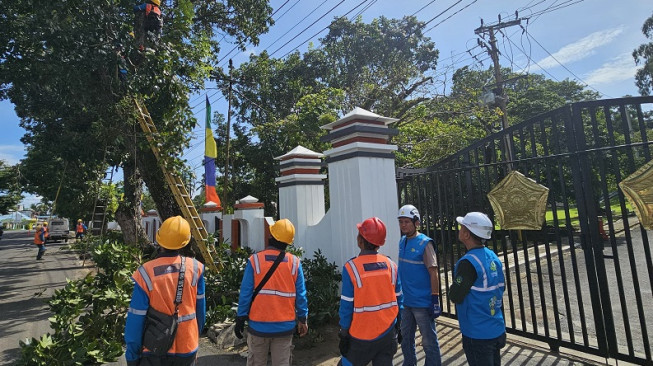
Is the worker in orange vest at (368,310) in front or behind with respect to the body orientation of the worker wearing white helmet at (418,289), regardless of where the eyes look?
in front

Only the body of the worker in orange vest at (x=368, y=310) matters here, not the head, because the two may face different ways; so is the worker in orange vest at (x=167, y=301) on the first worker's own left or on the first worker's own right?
on the first worker's own left

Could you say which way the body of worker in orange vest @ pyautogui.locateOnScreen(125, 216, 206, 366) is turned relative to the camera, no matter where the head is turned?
away from the camera

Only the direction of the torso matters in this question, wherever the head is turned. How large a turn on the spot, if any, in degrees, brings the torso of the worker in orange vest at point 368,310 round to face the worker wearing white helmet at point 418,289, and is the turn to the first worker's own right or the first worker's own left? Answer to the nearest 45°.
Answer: approximately 45° to the first worker's own right

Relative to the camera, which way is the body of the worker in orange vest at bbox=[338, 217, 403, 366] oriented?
away from the camera

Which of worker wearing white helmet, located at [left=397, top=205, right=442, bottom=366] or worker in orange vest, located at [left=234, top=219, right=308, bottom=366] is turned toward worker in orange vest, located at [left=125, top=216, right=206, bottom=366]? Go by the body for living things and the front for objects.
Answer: the worker wearing white helmet

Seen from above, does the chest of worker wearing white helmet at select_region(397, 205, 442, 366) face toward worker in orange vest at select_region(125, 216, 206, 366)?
yes

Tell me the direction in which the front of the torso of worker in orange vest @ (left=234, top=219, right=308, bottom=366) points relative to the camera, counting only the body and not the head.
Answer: away from the camera

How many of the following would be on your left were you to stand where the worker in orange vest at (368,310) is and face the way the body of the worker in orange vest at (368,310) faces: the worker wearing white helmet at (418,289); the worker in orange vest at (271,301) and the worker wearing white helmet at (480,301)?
1

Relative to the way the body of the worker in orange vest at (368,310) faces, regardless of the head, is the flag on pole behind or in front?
in front

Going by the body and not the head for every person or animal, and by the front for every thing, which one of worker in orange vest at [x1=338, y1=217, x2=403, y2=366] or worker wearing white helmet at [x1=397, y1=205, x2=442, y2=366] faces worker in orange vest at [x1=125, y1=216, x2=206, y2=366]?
the worker wearing white helmet

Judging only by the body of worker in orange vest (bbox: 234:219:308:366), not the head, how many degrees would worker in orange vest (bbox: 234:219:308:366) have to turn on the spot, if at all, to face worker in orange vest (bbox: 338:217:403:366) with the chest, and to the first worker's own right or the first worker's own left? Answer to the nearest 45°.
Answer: approximately 135° to the first worker's own right

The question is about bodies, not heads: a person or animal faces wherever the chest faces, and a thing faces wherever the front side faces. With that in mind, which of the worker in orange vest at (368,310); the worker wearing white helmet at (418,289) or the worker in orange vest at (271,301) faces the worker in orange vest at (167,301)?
the worker wearing white helmet

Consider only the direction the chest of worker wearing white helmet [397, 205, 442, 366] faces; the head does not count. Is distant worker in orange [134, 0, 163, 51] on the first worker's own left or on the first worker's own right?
on the first worker's own right

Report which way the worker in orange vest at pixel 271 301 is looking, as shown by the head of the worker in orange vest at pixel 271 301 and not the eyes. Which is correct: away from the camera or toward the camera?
away from the camera

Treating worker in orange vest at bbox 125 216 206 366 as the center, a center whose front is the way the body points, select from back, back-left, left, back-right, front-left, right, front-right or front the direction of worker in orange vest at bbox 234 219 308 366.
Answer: right

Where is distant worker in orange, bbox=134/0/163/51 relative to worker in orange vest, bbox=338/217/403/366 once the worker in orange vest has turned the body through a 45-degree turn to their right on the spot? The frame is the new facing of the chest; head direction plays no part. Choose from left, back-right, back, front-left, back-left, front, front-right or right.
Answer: left
